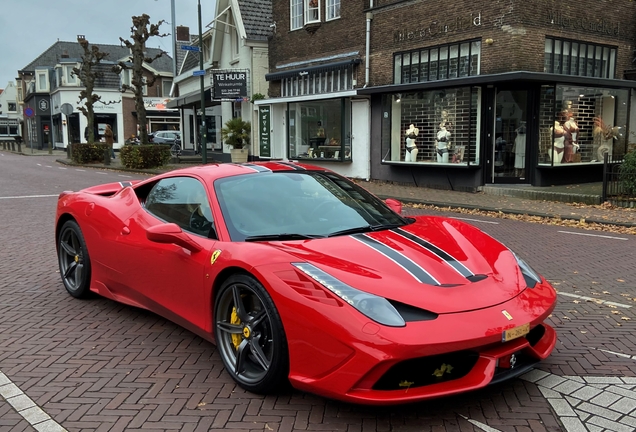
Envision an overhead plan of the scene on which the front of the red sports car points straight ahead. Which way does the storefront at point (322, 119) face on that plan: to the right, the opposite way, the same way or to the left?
to the right

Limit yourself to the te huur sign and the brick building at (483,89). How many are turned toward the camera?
2

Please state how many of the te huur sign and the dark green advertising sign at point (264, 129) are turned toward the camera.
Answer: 2

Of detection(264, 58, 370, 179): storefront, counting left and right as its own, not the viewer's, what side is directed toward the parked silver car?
right

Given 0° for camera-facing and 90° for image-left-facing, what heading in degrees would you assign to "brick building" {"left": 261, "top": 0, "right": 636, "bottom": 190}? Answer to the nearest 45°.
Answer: approximately 0°

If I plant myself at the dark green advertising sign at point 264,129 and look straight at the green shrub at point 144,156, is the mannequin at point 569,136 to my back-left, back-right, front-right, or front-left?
back-left

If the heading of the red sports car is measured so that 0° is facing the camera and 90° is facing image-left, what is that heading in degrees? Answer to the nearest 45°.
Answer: approximately 315°
